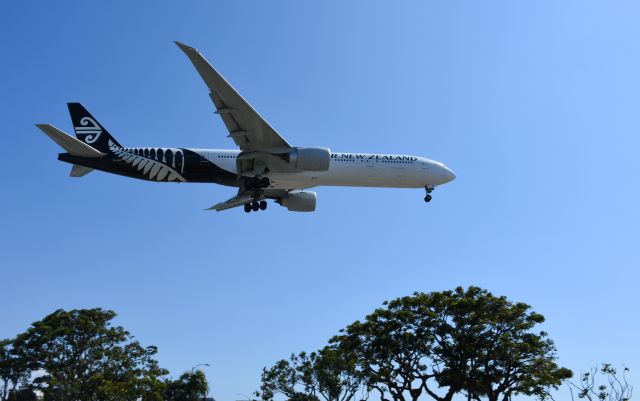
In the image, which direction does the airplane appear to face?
to the viewer's right
